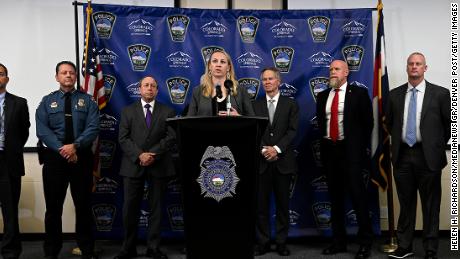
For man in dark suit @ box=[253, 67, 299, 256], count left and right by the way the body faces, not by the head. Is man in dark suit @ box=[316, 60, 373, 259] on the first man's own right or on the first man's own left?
on the first man's own left

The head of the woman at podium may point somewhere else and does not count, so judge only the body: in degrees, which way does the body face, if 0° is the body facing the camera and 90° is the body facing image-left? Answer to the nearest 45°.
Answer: approximately 0°

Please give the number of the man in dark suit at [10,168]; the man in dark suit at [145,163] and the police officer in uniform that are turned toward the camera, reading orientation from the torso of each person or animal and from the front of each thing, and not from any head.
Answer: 3

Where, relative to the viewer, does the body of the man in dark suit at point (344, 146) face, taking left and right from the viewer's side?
facing the viewer and to the left of the viewer

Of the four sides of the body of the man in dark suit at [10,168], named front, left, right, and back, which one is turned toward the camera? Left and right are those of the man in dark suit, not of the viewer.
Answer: front

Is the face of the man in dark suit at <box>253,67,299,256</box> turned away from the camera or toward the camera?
toward the camera

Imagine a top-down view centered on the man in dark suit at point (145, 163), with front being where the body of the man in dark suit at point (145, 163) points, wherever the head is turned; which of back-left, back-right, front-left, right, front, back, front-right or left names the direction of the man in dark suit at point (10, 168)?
right

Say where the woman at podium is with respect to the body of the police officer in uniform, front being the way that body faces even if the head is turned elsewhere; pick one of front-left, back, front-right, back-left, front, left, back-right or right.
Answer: front-left

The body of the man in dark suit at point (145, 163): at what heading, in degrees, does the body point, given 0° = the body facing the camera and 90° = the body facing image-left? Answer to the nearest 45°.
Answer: approximately 0°

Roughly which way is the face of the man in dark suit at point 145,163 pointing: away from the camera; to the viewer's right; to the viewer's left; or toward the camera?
toward the camera

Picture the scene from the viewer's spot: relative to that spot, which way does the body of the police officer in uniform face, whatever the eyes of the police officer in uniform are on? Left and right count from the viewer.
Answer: facing the viewer

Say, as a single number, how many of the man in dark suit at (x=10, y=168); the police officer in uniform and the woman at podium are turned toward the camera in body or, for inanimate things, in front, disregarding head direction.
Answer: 3

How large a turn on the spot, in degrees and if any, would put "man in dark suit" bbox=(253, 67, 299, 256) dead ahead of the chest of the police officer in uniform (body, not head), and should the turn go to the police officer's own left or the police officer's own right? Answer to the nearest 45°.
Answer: approximately 90° to the police officer's own left

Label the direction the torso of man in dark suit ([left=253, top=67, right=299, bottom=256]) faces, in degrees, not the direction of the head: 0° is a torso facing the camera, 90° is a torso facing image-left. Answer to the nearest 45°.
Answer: approximately 45°
